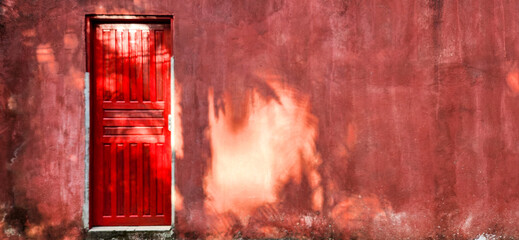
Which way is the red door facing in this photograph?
toward the camera
